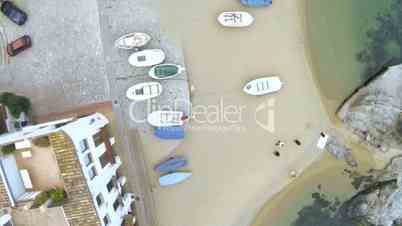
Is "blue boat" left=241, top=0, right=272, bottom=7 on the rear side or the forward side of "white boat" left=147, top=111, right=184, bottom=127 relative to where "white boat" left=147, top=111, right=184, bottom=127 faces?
on the rear side

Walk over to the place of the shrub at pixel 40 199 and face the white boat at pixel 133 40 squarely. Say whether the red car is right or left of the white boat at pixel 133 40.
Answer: left

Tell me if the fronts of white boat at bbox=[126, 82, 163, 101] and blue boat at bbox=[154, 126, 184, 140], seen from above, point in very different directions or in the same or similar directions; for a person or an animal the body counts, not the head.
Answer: same or similar directions

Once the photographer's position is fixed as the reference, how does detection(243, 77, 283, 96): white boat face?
facing to the left of the viewer

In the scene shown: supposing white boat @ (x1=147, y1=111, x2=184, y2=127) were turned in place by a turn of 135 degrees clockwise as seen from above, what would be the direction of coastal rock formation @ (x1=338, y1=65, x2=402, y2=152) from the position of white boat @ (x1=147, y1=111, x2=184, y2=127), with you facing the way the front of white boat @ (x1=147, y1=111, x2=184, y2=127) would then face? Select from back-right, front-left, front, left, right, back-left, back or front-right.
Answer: front-right

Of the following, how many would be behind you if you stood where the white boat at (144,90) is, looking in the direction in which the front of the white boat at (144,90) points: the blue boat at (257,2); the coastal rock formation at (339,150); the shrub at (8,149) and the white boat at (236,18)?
3

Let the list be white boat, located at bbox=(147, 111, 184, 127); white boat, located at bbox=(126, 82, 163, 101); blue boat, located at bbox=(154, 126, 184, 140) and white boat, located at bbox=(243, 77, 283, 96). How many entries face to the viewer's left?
4

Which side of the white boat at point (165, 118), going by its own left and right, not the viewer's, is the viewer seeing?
left

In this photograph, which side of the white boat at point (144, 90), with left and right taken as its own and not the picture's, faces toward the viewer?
left

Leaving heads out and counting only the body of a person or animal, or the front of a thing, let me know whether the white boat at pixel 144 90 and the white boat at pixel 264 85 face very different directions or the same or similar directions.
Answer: same or similar directions

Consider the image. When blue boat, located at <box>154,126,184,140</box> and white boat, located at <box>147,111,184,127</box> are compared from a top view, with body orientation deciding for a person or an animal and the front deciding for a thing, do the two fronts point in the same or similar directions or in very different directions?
same or similar directions

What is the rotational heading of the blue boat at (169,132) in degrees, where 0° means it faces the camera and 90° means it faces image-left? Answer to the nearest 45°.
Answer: approximately 90°

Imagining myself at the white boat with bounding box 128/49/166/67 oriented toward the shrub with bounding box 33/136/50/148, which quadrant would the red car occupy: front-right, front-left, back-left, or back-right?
front-right

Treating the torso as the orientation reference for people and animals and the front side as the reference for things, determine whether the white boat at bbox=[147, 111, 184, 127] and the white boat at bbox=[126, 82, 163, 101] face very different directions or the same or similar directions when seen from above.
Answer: same or similar directions
